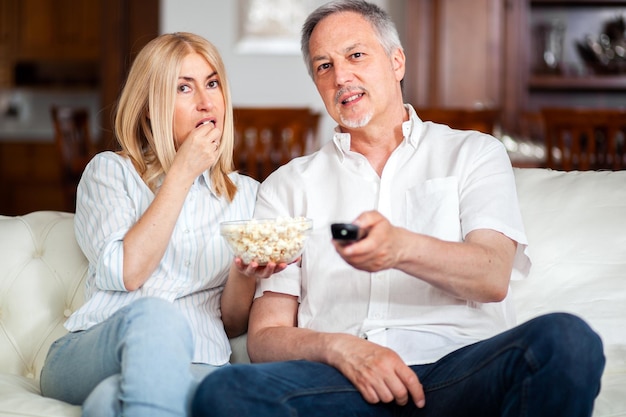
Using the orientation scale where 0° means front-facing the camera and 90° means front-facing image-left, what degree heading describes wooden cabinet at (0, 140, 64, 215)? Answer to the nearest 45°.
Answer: approximately 0°

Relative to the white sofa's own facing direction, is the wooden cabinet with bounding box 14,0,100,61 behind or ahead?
behind

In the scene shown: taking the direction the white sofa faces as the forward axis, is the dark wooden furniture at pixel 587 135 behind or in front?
behind

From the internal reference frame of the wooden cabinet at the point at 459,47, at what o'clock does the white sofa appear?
The white sofa is roughly at 12 o'clock from the wooden cabinet.

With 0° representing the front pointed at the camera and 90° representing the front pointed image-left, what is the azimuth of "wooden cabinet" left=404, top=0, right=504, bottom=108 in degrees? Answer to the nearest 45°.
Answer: approximately 0°

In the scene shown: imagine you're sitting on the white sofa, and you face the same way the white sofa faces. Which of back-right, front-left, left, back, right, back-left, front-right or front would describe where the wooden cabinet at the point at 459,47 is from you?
back

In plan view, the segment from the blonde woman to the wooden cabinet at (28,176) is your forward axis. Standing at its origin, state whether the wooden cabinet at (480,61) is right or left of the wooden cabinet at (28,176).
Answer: right

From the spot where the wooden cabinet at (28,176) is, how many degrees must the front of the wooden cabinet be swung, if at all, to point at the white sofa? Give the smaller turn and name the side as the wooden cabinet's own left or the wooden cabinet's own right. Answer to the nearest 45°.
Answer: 0° — it already faces it
